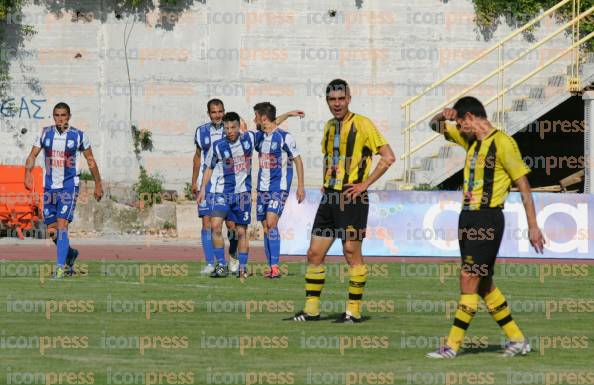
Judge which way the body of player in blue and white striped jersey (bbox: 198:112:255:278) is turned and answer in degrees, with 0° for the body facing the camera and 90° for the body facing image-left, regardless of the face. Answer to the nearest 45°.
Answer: approximately 0°

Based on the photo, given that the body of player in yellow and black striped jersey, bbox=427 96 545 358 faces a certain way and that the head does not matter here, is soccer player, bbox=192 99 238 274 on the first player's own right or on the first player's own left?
on the first player's own right

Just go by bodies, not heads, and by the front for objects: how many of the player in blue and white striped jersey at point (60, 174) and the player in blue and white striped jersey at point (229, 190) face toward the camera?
2

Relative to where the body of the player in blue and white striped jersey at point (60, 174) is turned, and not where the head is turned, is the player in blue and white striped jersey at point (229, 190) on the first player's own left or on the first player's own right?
on the first player's own left

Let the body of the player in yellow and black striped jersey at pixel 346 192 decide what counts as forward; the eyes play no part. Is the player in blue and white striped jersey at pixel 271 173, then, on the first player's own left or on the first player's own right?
on the first player's own right

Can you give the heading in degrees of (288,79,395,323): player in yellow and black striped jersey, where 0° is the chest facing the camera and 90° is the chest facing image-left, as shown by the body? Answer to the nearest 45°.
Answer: approximately 45°

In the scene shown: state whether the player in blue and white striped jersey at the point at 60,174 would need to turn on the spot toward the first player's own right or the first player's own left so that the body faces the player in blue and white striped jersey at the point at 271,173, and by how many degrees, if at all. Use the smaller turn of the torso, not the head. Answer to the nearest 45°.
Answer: approximately 90° to the first player's own left

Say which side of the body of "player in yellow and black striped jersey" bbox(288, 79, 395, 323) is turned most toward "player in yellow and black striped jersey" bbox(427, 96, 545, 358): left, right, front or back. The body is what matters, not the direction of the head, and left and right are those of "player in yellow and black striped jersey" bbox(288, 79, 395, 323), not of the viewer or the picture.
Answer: left

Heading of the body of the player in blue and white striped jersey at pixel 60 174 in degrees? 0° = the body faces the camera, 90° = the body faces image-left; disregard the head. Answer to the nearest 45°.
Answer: approximately 0°
